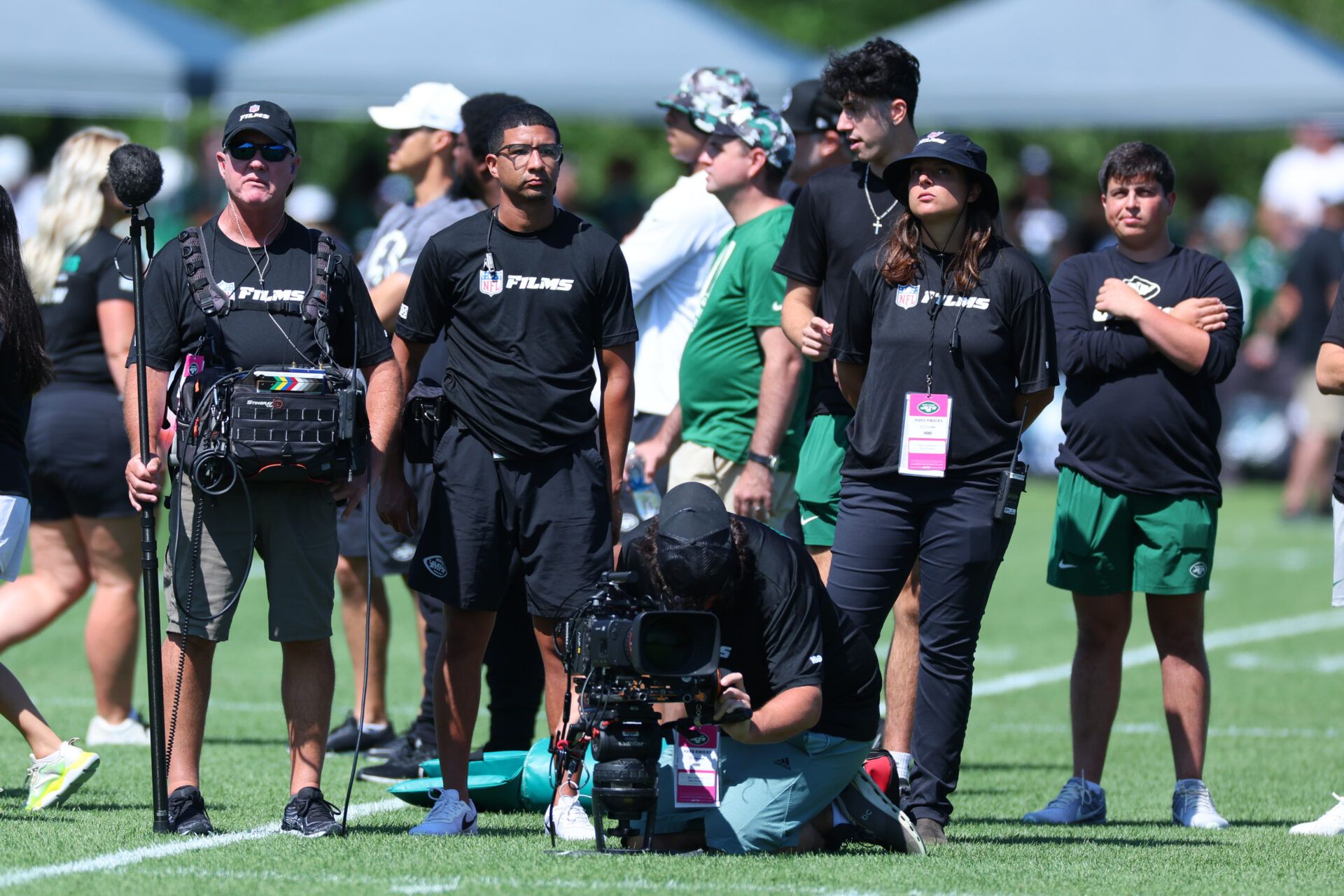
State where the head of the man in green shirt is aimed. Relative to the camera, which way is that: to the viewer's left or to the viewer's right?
to the viewer's left

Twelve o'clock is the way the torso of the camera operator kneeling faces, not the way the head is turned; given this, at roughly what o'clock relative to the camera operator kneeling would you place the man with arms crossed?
The man with arms crossed is roughly at 6 o'clock from the camera operator kneeling.

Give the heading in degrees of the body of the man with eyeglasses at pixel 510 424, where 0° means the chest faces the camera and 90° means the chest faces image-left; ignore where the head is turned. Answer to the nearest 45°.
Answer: approximately 0°

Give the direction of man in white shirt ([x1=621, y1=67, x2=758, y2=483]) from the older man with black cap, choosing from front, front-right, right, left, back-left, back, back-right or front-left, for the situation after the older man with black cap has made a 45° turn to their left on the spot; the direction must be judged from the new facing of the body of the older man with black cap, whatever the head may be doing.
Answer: left

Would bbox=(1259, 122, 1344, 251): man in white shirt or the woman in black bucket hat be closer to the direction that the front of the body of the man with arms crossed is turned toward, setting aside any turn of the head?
the woman in black bucket hat

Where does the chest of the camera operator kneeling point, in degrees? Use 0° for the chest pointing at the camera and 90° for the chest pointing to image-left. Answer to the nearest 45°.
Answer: approximately 45°
